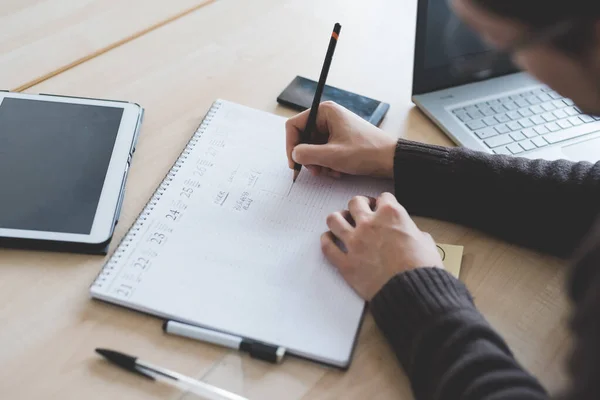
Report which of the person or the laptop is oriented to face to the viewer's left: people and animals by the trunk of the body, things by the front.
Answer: the person

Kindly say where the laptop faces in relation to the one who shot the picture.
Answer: facing the viewer and to the right of the viewer

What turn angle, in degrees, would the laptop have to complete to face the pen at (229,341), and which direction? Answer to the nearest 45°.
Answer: approximately 90° to its right

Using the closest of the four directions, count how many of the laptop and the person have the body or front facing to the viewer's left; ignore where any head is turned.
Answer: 1

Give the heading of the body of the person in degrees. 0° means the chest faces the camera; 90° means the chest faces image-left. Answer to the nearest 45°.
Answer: approximately 90°
